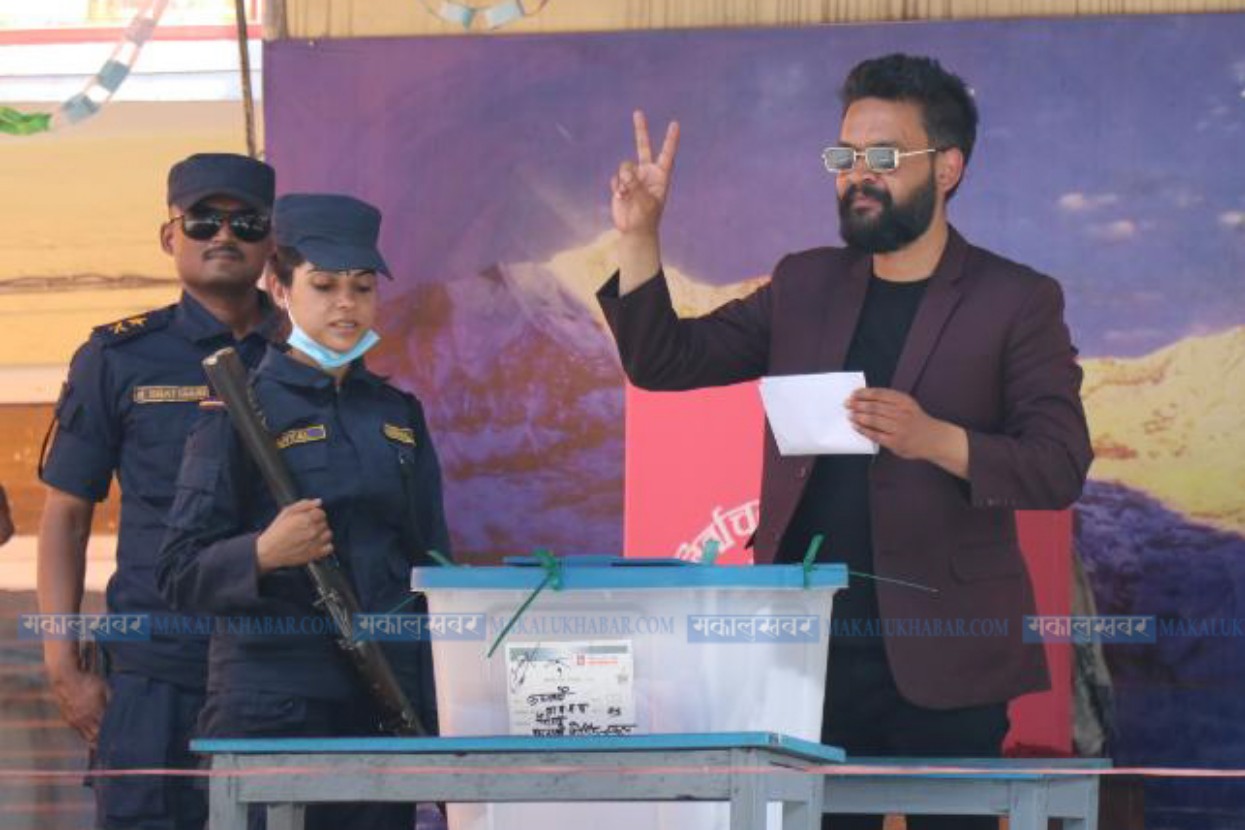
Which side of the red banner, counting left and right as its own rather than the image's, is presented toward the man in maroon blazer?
front

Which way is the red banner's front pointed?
toward the camera

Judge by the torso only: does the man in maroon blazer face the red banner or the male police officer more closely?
the male police officer

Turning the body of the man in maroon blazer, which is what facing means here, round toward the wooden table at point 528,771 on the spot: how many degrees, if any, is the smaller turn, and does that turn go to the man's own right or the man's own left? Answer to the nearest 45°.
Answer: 0° — they already face it

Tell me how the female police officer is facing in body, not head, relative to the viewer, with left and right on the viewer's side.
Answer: facing the viewer and to the right of the viewer

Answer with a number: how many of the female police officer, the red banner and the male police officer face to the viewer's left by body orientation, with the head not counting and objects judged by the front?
0

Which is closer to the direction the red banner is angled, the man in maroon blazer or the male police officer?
the man in maroon blazer

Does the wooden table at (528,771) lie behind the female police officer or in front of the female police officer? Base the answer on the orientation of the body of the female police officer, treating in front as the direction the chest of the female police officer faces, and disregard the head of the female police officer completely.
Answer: in front

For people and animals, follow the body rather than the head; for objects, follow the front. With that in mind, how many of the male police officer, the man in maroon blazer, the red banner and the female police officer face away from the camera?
0

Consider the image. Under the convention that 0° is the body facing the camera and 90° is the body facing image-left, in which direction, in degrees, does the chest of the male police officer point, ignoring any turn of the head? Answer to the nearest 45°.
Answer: approximately 315°

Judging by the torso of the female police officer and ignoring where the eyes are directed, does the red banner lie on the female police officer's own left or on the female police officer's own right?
on the female police officer's own left

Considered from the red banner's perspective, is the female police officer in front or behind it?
in front

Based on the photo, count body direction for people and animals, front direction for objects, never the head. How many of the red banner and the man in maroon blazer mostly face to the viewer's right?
0
